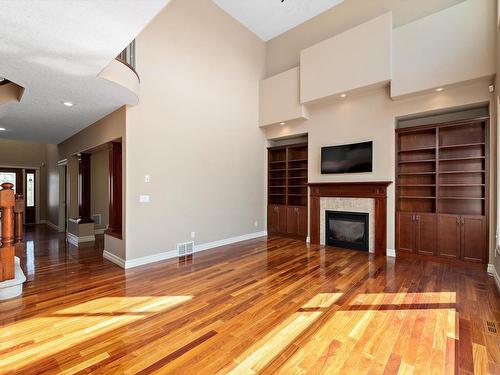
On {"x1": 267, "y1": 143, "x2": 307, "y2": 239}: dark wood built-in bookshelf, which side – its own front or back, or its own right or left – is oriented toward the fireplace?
left

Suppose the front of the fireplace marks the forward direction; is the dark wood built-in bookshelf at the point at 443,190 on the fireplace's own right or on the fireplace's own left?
on the fireplace's own left

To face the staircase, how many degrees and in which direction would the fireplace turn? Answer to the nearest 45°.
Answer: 0° — it already faces it

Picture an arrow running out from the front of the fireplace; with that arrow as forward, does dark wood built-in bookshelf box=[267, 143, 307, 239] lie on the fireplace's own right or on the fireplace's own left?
on the fireplace's own right

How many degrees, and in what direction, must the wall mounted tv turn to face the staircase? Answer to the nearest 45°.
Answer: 0° — it already faces it
